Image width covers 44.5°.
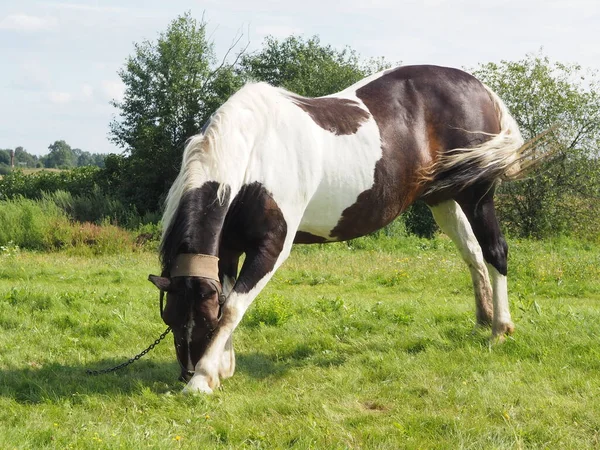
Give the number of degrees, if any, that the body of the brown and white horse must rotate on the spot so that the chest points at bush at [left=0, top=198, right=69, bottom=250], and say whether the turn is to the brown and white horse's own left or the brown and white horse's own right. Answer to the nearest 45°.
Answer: approximately 90° to the brown and white horse's own right

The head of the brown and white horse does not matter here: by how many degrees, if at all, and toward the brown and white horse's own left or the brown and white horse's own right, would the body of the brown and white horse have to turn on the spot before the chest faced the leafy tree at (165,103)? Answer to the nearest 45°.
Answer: approximately 135° to the brown and white horse's own right

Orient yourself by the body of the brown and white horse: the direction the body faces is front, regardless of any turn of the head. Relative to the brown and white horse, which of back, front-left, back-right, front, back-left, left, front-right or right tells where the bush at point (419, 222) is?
back-right

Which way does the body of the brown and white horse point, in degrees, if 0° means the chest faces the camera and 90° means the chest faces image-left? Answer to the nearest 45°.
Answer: approximately 45°

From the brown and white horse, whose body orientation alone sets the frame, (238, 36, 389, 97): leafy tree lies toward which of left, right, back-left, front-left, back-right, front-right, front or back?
back-right
